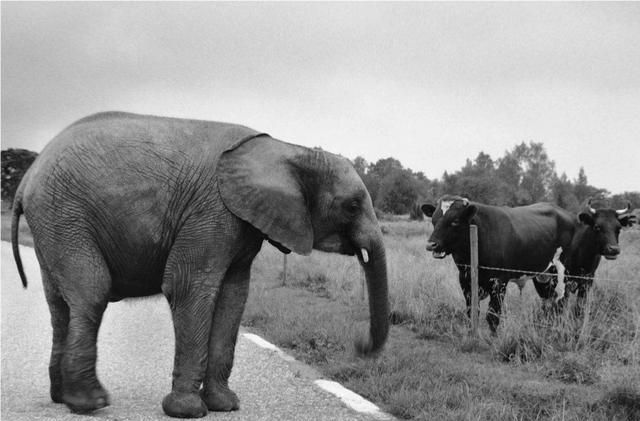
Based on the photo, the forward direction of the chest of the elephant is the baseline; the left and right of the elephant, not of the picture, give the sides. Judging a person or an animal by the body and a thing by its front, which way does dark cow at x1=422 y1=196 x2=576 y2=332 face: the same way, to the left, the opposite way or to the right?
the opposite way

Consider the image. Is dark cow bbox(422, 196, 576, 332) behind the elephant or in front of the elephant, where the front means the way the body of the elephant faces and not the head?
in front

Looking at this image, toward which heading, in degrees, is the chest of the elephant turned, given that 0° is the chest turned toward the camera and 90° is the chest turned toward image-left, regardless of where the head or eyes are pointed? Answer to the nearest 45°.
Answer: approximately 270°

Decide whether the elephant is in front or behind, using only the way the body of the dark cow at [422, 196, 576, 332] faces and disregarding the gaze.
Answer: in front

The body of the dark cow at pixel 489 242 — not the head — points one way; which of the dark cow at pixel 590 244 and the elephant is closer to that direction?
the elephant

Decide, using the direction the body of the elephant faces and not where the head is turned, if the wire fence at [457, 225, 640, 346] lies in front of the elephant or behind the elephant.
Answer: in front

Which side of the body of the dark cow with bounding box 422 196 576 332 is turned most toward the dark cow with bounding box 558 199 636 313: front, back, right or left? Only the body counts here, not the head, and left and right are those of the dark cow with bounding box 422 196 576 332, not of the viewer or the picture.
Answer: back

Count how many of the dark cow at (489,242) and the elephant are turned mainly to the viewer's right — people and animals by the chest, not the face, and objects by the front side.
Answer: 1
